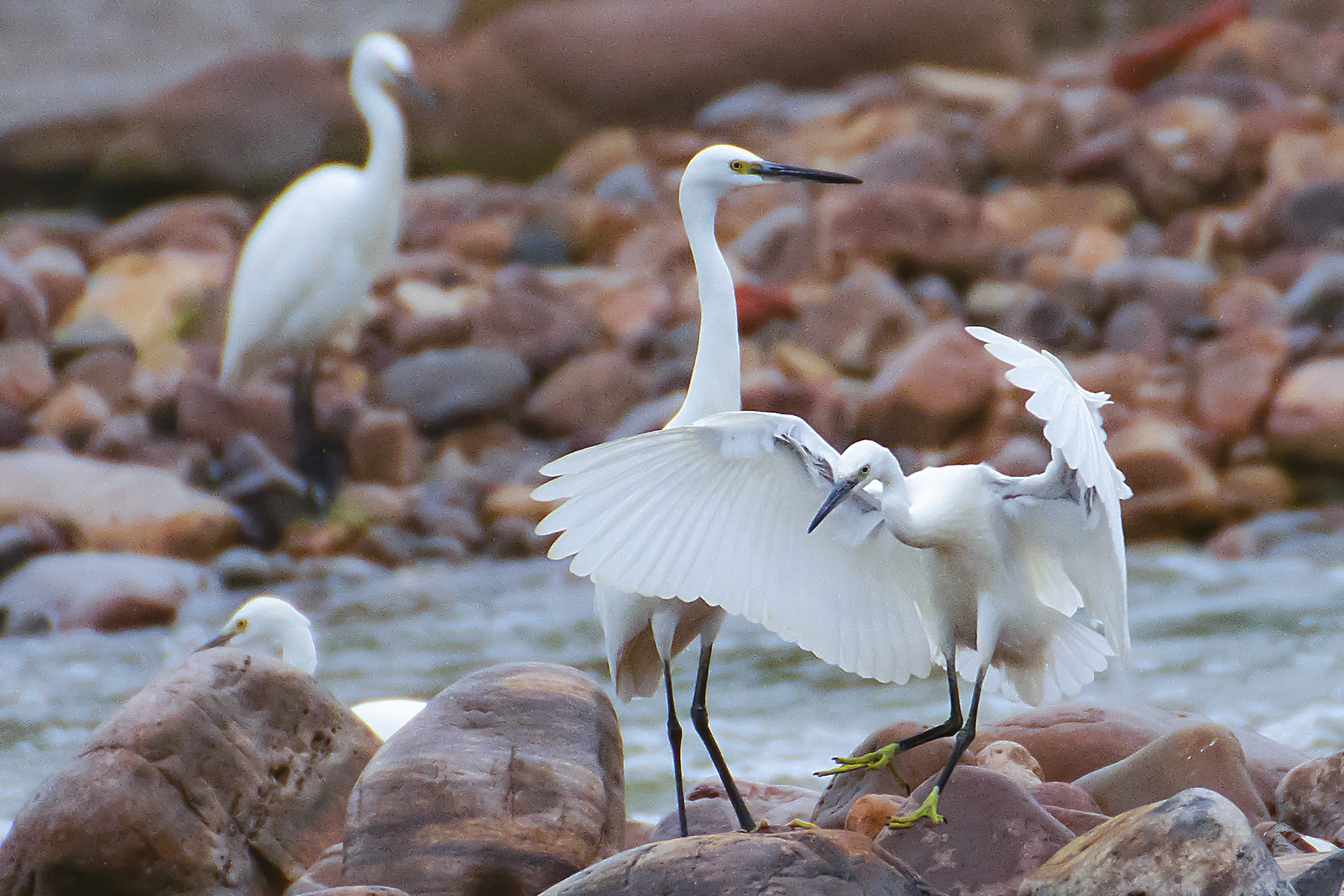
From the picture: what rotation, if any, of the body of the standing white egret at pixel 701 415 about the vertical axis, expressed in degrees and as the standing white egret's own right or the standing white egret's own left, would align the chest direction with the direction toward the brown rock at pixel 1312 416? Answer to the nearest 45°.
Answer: approximately 45° to the standing white egret's own left

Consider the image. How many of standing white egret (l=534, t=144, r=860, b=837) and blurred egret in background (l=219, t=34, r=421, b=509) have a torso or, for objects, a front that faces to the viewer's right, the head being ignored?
2

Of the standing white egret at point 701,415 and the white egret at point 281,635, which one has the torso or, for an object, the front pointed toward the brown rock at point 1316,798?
the standing white egret

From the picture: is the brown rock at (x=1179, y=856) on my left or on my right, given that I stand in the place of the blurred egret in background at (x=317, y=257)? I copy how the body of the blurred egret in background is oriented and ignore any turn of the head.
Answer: on my right

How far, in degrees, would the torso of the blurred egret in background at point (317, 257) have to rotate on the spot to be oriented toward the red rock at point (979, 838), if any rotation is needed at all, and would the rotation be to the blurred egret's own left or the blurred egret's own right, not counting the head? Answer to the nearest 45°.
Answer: approximately 90° to the blurred egret's own right

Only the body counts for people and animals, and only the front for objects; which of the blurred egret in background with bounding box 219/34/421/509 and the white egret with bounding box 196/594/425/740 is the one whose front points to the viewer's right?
the blurred egret in background

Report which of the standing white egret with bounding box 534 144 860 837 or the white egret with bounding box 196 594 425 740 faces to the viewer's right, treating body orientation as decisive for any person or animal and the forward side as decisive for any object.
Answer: the standing white egret

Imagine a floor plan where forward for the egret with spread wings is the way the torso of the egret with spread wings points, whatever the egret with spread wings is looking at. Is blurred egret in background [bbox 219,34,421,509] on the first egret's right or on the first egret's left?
on the first egret's right

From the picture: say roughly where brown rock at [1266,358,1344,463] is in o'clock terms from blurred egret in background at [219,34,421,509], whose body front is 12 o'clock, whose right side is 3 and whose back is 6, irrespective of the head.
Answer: The brown rock is roughly at 1 o'clock from the blurred egret in background.

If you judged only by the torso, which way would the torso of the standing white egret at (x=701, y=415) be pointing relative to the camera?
to the viewer's right

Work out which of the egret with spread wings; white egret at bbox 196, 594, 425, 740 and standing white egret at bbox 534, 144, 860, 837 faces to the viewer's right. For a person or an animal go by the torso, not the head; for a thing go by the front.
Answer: the standing white egret

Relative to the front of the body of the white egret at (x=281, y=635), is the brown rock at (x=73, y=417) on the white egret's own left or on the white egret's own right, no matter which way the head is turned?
on the white egret's own right

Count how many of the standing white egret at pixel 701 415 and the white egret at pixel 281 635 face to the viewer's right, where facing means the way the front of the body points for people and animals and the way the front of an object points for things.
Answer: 1

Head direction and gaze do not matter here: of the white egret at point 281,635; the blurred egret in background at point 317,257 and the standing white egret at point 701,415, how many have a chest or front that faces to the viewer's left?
1

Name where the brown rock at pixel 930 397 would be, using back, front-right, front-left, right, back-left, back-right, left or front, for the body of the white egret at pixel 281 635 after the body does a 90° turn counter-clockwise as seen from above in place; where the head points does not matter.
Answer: back-left

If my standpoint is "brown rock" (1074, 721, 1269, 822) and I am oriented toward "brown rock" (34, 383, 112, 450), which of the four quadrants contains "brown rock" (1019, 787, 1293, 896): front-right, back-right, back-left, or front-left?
back-left

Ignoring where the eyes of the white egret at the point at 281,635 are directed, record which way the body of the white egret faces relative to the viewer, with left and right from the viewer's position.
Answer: facing to the left of the viewer

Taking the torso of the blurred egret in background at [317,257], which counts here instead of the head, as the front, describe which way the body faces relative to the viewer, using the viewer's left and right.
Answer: facing to the right of the viewer

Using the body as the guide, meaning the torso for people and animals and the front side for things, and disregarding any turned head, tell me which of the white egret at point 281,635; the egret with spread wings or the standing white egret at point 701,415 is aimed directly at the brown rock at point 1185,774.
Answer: the standing white egret
